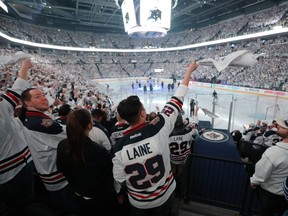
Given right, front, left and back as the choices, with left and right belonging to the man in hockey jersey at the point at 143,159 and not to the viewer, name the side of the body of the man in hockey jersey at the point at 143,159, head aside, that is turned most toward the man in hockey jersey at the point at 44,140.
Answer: left

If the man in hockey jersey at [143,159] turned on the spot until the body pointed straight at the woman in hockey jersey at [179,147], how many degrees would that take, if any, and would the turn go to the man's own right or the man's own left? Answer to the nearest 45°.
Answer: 0° — they already face them

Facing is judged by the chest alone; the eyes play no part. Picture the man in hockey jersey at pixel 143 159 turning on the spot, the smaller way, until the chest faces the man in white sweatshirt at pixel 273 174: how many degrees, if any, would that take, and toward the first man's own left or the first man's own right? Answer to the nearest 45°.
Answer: approximately 90° to the first man's own right

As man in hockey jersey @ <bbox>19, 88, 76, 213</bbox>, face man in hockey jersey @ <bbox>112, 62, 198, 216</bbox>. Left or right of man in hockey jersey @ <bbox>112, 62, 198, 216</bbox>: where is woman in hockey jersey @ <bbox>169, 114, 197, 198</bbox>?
left

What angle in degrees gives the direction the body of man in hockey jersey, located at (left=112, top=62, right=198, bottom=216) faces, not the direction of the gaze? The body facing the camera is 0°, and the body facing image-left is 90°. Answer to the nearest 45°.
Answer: approximately 180°

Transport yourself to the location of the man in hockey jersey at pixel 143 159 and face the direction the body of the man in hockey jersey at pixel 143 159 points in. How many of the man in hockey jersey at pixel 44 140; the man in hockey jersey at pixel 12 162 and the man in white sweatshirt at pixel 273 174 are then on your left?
2

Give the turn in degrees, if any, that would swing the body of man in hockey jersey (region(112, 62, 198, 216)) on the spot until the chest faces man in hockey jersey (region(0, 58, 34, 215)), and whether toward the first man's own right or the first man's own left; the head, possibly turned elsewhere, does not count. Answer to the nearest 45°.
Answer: approximately 90° to the first man's own left
